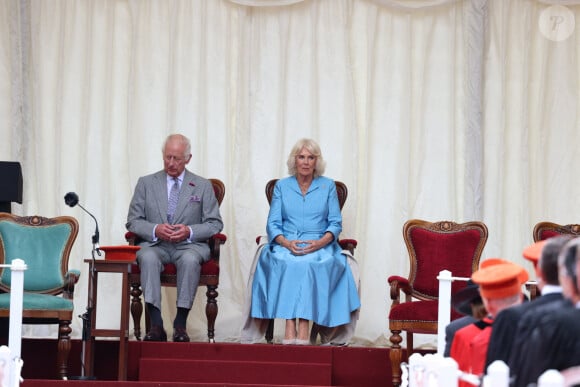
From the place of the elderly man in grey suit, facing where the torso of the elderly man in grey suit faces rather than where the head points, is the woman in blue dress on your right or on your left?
on your left

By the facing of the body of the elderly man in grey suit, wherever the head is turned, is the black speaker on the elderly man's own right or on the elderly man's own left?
on the elderly man's own right

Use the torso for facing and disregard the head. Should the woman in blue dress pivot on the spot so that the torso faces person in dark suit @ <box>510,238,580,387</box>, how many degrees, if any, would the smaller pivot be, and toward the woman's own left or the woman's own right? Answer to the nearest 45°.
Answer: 0° — they already face them

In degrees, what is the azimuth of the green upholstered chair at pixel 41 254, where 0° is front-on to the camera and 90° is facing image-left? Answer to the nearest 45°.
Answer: approximately 0°

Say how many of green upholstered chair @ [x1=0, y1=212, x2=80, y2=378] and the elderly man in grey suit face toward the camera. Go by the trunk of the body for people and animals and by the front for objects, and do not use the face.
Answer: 2

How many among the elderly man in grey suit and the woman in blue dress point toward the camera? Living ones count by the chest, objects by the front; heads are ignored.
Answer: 2

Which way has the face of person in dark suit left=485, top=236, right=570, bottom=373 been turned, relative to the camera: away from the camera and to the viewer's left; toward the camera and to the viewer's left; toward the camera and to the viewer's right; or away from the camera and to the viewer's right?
away from the camera and to the viewer's left
